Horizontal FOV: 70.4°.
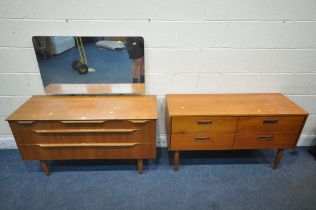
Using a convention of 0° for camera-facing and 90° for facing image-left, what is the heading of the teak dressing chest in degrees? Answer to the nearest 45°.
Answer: approximately 0°

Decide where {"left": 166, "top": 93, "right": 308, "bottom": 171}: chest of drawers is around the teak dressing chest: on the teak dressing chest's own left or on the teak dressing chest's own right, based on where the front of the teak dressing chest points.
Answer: on the teak dressing chest's own left

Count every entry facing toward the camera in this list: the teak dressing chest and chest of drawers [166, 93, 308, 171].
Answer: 2

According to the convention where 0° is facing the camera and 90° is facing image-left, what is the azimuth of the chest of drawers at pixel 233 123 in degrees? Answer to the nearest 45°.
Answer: approximately 0°

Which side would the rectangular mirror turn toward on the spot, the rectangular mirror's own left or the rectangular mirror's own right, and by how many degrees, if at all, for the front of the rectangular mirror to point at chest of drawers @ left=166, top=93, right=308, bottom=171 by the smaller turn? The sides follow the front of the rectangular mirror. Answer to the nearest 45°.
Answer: approximately 45° to the rectangular mirror's own left

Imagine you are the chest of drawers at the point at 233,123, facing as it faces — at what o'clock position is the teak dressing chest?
The teak dressing chest is roughly at 2 o'clock from the chest of drawers.

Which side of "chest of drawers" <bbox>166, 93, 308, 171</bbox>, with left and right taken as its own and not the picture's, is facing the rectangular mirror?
right
